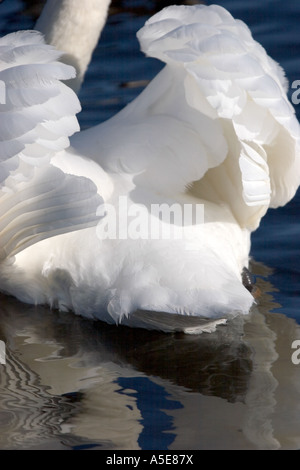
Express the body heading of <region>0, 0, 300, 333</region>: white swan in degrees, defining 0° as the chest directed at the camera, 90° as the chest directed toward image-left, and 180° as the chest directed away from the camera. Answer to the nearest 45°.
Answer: approximately 135°
